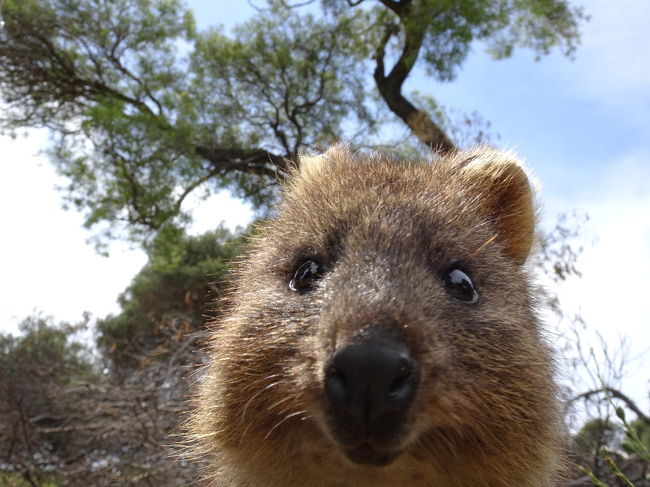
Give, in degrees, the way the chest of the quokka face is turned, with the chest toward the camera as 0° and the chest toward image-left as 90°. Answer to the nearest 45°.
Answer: approximately 0°

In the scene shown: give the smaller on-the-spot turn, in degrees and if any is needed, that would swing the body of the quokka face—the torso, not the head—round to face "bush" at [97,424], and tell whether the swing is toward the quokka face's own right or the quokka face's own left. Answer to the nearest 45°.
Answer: approximately 135° to the quokka face's own right
